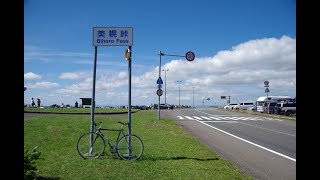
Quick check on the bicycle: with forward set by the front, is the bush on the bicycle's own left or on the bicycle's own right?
on the bicycle's own left

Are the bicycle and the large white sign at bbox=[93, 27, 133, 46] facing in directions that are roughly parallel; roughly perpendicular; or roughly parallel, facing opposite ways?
roughly perpendicular

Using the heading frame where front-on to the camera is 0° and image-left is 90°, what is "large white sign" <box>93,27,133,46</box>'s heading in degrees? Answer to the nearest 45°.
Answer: approximately 0°

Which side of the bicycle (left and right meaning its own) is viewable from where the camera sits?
left
